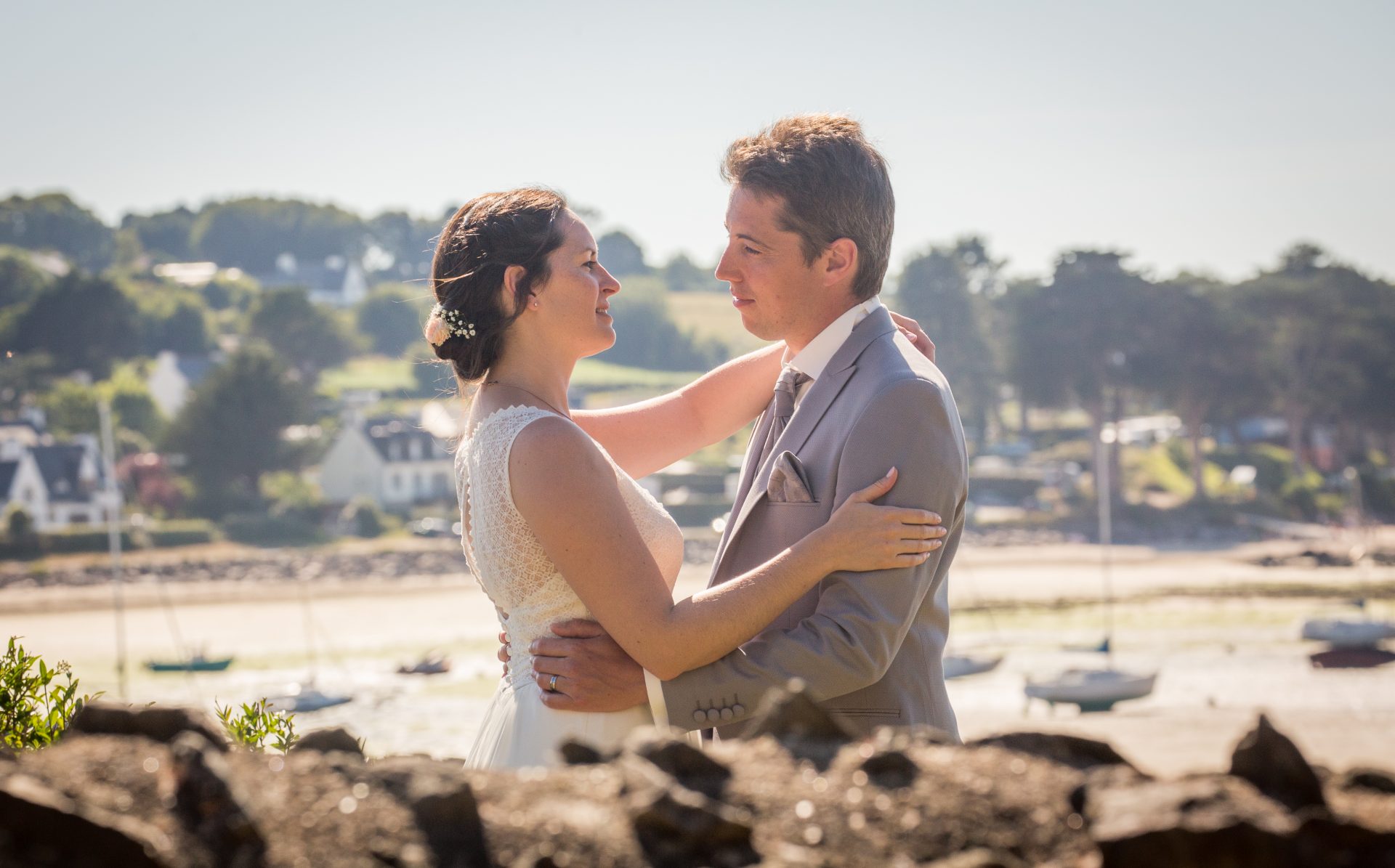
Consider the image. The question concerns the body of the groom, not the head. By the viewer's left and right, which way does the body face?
facing to the left of the viewer

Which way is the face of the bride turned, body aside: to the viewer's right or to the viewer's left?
to the viewer's right

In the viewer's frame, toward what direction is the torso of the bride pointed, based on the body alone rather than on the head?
to the viewer's right

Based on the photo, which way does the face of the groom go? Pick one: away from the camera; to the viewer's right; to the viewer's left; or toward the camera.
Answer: to the viewer's left
